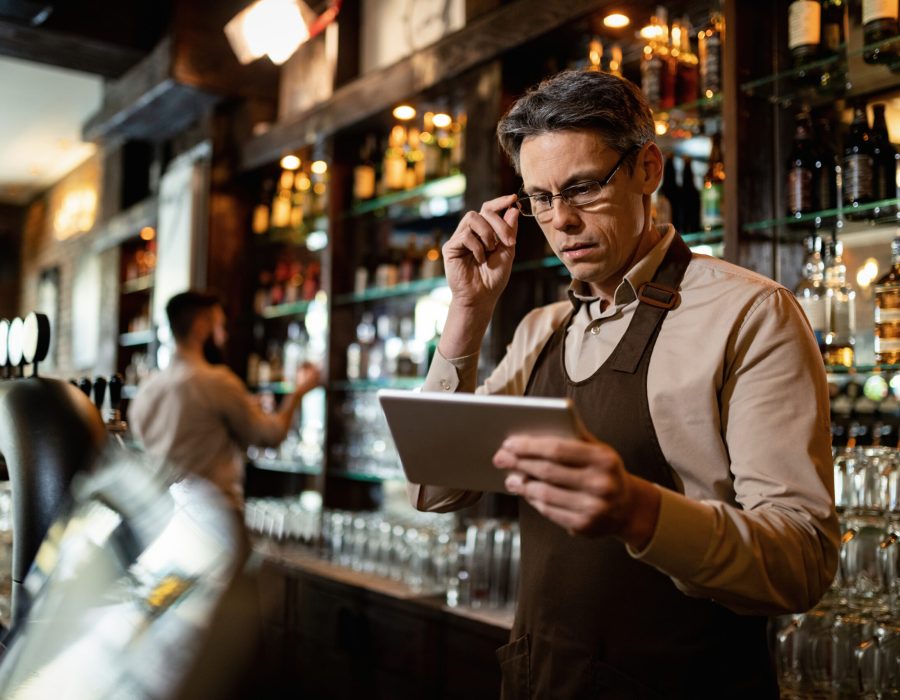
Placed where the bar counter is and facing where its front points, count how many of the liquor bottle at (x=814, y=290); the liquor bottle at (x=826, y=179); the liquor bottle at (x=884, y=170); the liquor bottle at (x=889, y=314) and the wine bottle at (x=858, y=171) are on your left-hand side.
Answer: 5

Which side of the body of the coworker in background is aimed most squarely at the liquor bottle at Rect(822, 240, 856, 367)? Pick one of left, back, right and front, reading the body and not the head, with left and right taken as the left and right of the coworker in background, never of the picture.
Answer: right

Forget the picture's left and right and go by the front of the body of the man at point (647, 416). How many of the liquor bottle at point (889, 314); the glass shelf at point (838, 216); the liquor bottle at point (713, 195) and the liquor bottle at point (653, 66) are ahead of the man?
0

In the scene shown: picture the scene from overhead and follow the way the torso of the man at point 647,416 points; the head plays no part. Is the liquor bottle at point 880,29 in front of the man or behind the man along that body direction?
behind

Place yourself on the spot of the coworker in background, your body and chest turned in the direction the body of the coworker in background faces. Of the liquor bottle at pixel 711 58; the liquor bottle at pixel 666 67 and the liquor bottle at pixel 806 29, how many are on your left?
0

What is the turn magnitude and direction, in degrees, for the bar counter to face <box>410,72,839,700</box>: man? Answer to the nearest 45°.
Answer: approximately 45° to its left

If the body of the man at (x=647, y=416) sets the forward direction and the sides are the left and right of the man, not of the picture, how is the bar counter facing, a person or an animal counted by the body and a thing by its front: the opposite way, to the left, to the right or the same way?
the same way

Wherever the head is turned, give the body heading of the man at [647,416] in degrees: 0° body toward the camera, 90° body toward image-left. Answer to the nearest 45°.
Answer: approximately 45°

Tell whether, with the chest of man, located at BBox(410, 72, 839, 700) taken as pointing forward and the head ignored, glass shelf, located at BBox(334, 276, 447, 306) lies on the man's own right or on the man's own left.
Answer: on the man's own right

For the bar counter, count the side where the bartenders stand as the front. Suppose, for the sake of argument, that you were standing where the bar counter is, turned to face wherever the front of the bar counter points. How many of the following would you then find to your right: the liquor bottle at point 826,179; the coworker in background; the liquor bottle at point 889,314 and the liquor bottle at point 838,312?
1

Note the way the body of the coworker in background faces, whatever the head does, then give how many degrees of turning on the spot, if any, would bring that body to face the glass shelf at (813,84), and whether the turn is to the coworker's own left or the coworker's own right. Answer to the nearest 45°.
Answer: approximately 90° to the coworker's own right

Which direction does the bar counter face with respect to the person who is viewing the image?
facing the viewer and to the left of the viewer

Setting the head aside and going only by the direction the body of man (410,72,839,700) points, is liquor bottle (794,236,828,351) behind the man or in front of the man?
behind

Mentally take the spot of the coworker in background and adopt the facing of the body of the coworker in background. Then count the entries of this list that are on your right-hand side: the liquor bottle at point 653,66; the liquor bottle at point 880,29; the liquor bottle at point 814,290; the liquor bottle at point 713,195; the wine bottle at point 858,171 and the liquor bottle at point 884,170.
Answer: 6

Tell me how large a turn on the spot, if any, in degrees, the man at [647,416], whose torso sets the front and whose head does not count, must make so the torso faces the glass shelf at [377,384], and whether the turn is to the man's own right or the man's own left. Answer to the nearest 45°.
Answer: approximately 90° to the man's own right

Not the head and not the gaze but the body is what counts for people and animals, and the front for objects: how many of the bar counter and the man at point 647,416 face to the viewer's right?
0

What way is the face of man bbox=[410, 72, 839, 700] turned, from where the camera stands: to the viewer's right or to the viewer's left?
to the viewer's left

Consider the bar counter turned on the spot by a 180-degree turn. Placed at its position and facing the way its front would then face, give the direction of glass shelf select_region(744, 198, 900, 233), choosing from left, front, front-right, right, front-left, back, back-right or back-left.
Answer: right

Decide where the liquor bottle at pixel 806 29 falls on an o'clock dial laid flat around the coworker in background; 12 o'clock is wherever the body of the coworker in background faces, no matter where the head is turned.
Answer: The liquor bottle is roughly at 3 o'clock from the coworker in background.

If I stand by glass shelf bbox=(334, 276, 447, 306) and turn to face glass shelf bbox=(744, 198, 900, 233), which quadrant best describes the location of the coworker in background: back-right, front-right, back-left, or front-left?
back-right
